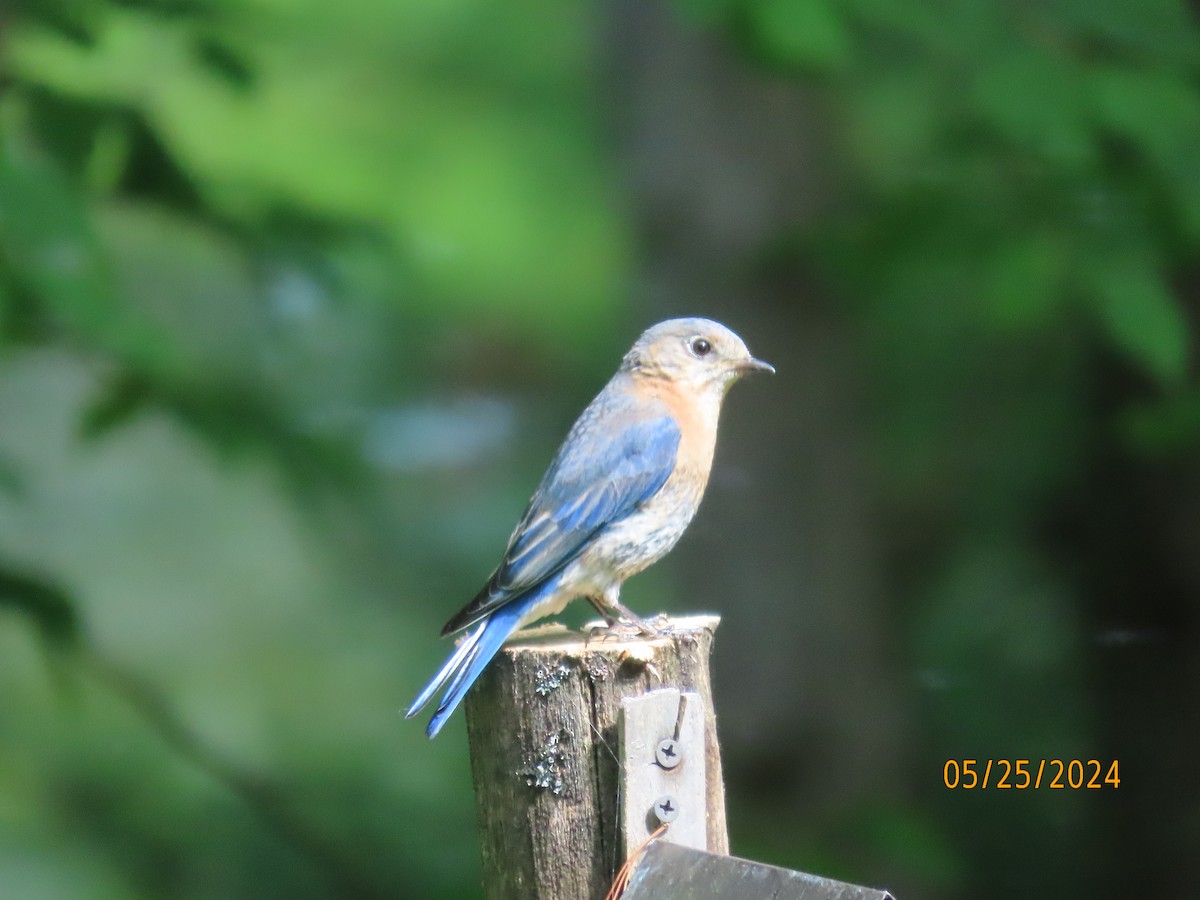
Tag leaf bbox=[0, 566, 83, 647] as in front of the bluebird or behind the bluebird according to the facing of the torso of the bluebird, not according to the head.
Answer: behind

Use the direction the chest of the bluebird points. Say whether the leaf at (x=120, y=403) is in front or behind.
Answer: behind

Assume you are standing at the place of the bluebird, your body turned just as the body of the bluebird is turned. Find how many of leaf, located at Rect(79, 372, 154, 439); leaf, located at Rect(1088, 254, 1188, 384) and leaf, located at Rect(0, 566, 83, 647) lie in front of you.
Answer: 1

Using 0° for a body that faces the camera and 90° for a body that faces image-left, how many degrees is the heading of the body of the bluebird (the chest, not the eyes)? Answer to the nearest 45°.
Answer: approximately 270°
